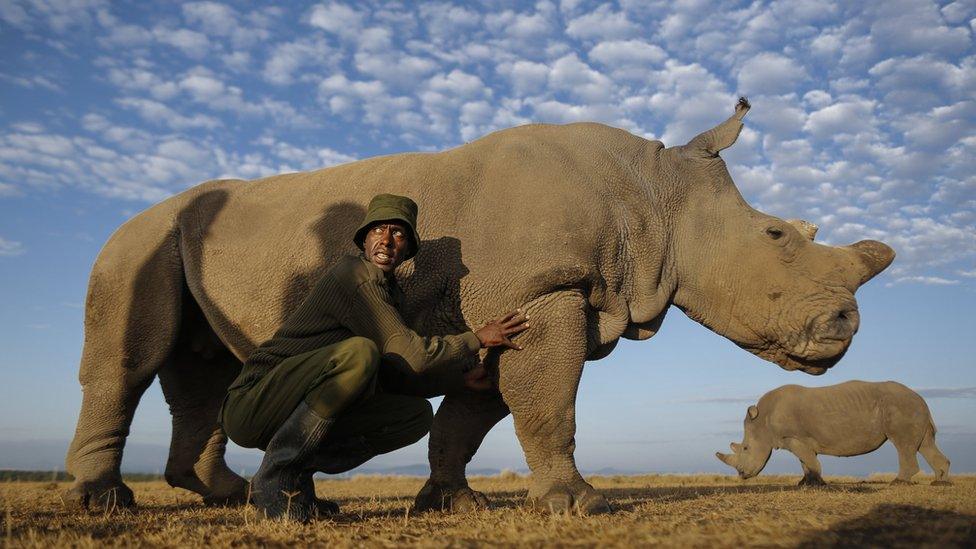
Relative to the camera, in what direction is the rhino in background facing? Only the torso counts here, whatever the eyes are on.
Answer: to the viewer's left

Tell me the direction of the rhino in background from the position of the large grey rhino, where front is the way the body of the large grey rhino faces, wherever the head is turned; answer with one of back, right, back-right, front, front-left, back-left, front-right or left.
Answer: front-left

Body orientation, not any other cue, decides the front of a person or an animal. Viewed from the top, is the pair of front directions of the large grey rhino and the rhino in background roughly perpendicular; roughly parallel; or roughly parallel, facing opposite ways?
roughly parallel, facing opposite ways

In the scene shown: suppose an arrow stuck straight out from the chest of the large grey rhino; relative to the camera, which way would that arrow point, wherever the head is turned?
to the viewer's right

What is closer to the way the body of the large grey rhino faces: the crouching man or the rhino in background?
the rhino in background

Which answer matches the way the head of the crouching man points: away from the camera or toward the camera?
toward the camera

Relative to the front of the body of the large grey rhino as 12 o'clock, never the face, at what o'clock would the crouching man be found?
The crouching man is roughly at 4 o'clock from the large grey rhino.

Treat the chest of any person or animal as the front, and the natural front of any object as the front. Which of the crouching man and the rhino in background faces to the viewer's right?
the crouching man
